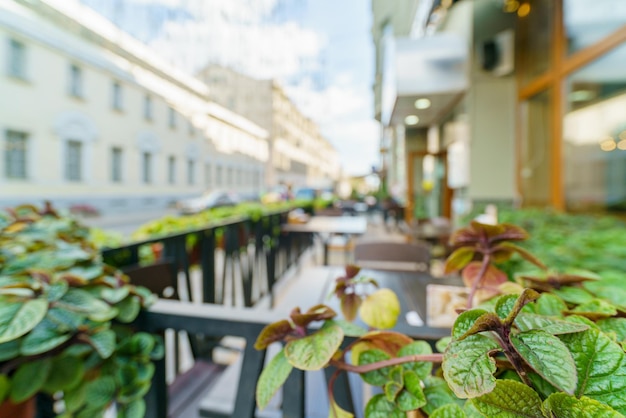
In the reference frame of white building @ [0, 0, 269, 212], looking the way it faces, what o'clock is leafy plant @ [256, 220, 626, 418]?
The leafy plant is roughly at 1 o'clock from the white building.

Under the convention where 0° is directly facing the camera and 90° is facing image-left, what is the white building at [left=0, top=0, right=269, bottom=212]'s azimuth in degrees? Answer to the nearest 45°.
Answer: approximately 315°
